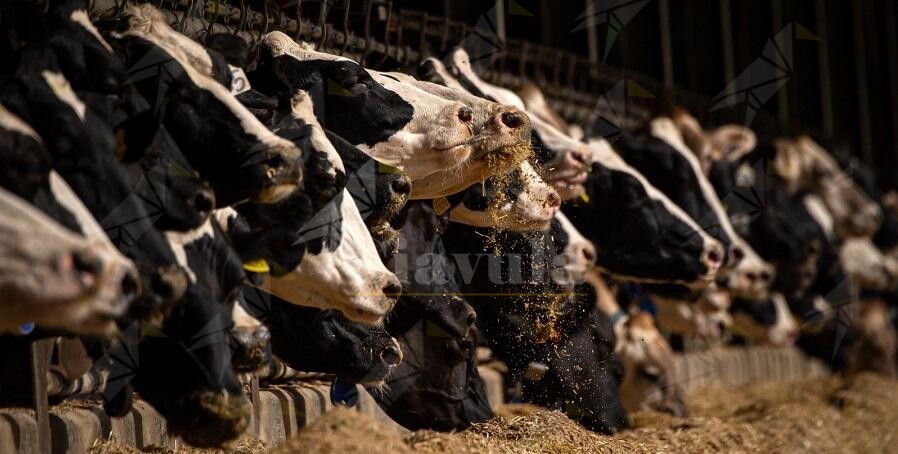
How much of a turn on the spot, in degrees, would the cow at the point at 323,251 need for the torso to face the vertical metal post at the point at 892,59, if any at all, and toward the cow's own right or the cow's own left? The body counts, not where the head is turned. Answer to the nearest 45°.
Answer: approximately 45° to the cow's own left

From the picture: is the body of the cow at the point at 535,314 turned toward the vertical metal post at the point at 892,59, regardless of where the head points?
no

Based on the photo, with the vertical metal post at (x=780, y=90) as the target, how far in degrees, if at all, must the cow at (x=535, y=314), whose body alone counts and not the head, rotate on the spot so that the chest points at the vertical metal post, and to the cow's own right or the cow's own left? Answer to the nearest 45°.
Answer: approximately 135° to the cow's own left

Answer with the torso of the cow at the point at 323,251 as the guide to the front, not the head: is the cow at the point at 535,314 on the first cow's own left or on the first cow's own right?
on the first cow's own left

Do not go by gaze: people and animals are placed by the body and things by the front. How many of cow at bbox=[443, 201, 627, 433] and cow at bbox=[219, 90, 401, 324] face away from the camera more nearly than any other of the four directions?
0

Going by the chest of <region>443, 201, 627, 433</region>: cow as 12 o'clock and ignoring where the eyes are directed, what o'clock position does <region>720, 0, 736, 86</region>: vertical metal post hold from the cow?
The vertical metal post is roughly at 8 o'clock from the cow.

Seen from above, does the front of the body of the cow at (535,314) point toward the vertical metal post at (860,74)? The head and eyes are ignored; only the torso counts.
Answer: no

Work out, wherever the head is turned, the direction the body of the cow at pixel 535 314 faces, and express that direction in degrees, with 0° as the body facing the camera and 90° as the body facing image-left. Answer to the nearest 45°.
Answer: approximately 315°

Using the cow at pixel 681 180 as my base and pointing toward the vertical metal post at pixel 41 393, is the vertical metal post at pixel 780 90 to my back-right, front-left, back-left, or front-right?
back-right

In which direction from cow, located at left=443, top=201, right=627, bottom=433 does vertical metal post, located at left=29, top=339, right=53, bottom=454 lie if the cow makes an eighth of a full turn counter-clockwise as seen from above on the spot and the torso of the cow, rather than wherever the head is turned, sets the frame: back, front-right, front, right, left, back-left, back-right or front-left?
back-right
